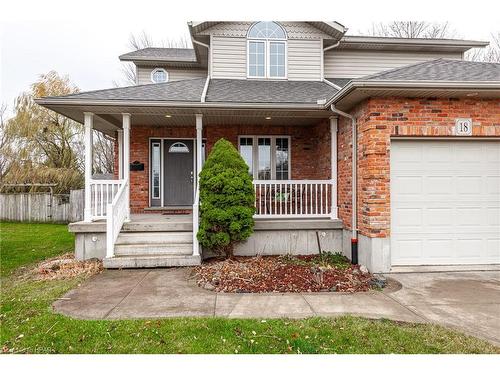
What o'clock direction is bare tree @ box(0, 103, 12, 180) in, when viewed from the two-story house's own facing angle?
The bare tree is roughly at 4 o'clock from the two-story house.

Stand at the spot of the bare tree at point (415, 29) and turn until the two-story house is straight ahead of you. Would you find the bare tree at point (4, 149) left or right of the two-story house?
right

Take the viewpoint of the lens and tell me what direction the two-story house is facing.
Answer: facing the viewer

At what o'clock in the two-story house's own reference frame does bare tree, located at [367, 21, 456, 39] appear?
The bare tree is roughly at 7 o'clock from the two-story house.

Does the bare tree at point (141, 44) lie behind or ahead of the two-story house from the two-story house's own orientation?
behind

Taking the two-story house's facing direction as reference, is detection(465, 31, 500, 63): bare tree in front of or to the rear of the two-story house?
to the rear
